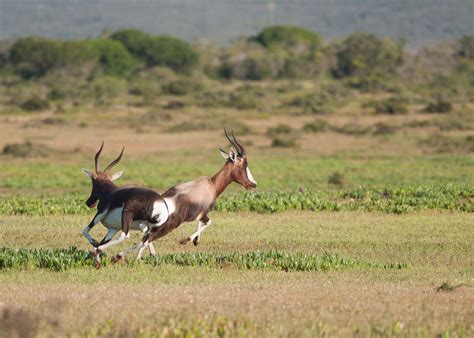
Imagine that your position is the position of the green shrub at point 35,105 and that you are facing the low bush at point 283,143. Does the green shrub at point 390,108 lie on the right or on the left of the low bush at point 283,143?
left

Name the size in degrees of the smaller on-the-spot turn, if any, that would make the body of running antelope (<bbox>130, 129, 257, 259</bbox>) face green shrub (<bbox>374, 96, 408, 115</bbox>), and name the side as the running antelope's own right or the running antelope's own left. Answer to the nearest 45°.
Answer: approximately 90° to the running antelope's own left

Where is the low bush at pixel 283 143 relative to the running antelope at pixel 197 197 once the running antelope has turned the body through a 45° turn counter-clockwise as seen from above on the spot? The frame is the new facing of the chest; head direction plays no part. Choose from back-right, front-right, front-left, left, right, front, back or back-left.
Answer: front-left

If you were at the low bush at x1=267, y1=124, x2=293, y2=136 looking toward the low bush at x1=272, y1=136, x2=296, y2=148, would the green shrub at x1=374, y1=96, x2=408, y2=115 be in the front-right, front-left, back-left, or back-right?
back-left

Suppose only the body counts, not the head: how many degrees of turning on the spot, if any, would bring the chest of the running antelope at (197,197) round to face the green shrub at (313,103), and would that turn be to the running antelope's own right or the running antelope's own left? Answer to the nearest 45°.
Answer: approximately 90° to the running antelope's own left

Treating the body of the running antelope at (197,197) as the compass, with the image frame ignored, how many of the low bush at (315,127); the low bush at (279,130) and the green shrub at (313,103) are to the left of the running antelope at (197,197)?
3

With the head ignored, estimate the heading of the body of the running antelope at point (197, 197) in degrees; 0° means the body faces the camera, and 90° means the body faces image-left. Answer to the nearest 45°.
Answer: approximately 270°

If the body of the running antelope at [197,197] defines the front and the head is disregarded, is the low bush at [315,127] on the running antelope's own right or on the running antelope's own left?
on the running antelope's own left

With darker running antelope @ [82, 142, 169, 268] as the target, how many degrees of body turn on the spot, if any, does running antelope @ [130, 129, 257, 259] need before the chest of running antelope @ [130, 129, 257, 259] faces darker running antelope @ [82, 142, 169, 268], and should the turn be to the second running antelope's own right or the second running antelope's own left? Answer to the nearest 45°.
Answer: approximately 135° to the second running antelope's own right

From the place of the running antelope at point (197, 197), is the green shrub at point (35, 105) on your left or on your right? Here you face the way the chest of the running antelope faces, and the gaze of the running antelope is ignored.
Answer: on your left
